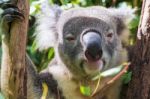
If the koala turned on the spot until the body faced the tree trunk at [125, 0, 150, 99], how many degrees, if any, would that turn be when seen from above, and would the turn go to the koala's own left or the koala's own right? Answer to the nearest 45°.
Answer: approximately 45° to the koala's own left

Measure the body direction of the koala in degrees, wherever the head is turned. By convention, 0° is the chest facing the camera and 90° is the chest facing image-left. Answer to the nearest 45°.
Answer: approximately 0°

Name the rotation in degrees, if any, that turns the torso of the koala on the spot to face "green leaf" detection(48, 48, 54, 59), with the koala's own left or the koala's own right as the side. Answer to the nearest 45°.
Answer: approximately 135° to the koala's own right
